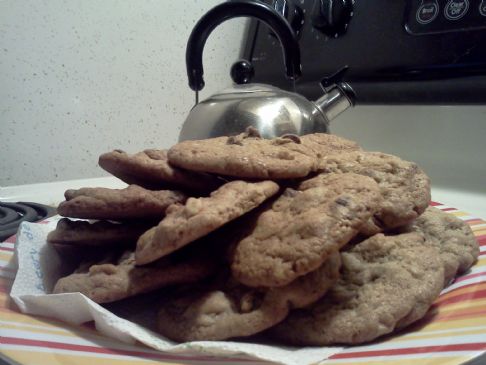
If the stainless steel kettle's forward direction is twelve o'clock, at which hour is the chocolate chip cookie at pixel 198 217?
The chocolate chip cookie is roughly at 3 o'clock from the stainless steel kettle.

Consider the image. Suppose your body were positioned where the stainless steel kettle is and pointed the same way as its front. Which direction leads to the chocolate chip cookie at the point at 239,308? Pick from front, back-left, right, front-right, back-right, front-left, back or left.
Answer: right

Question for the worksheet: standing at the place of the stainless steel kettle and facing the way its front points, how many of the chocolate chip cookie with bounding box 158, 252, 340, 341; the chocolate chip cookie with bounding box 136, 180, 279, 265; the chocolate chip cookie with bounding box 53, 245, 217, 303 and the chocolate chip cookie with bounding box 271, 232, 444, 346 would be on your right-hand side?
4

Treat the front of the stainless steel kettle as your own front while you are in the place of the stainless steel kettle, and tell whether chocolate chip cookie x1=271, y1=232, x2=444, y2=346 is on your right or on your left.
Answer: on your right

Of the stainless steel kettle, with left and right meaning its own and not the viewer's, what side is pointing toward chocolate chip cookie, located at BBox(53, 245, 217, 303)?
right

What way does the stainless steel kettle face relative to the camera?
to the viewer's right

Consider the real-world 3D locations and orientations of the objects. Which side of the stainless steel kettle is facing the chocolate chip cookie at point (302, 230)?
right
